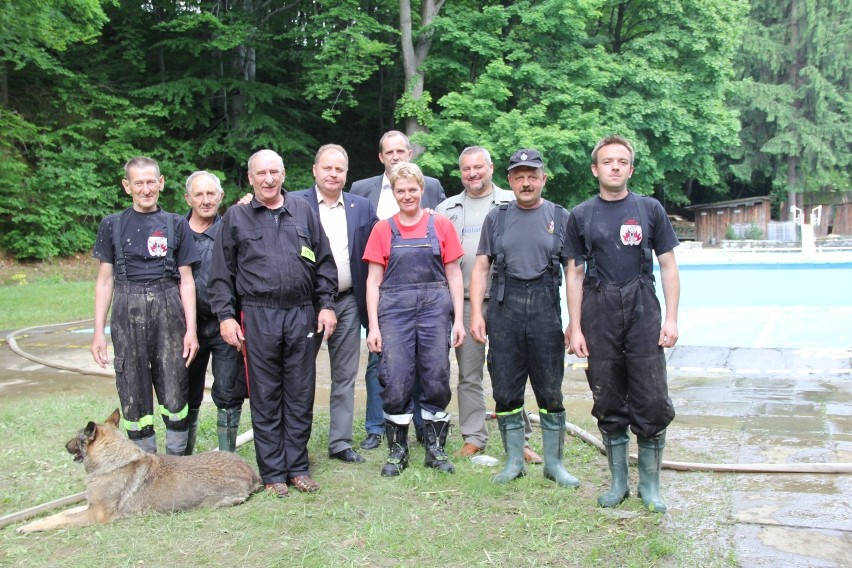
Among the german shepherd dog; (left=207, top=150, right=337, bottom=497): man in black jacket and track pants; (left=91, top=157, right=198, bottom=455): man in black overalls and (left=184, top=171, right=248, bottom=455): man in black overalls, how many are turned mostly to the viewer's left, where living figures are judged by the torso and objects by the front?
1

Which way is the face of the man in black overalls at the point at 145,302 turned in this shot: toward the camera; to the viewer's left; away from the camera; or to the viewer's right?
toward the camera

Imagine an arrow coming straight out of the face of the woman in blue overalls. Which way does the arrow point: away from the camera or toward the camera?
toward the camera

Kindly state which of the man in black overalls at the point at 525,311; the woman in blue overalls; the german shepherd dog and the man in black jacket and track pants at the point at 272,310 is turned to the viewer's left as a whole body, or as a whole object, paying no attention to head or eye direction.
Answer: the german shepherd dog

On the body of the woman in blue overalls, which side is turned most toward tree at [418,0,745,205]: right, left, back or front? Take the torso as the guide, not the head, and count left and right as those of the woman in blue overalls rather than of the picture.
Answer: back

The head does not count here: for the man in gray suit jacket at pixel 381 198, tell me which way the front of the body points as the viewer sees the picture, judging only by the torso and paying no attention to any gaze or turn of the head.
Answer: toward the camera

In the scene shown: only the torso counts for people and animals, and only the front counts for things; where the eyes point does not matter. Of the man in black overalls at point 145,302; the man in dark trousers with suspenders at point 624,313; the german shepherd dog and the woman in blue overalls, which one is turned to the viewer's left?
the german shepherd dog

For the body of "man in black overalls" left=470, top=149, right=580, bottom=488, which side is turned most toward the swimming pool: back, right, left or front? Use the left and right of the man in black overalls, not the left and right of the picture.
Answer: back

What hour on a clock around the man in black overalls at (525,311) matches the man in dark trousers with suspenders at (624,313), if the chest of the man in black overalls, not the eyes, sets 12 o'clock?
The man in dark trousers with suspenders is roughly at 10 o'clock from the man in black overalls.

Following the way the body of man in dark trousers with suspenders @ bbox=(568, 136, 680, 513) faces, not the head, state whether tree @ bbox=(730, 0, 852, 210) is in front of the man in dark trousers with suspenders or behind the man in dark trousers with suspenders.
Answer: behind

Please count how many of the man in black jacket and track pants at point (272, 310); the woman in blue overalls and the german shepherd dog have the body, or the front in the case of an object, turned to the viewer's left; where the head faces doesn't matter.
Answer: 1

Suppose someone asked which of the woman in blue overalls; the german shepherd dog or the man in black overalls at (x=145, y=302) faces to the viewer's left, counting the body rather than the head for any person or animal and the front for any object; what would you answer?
the german shepherd dog

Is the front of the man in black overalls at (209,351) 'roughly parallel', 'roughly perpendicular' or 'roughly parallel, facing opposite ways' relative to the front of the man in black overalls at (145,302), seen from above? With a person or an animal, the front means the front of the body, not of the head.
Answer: roughly parallel

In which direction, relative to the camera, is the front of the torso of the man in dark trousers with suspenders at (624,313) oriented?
toward the camera

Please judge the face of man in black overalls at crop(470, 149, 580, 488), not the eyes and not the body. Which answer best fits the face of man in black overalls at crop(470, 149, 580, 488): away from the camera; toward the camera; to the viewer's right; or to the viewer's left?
toward the camera

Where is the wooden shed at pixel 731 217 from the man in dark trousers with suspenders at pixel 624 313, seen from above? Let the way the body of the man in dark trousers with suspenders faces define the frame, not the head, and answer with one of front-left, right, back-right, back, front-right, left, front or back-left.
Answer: back

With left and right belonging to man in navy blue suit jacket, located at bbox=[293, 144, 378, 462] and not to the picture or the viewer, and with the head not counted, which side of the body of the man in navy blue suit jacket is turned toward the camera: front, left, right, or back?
front

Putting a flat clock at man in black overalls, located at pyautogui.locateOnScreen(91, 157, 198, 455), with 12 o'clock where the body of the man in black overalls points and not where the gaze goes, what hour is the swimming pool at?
The swimming pool is roughly at 8 o'clock from the man in black overalls.

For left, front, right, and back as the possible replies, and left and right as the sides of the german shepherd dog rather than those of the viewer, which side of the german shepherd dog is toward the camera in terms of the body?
left

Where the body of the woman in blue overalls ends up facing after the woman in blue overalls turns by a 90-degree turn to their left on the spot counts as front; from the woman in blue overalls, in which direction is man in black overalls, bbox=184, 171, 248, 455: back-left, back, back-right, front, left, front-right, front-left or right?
back
